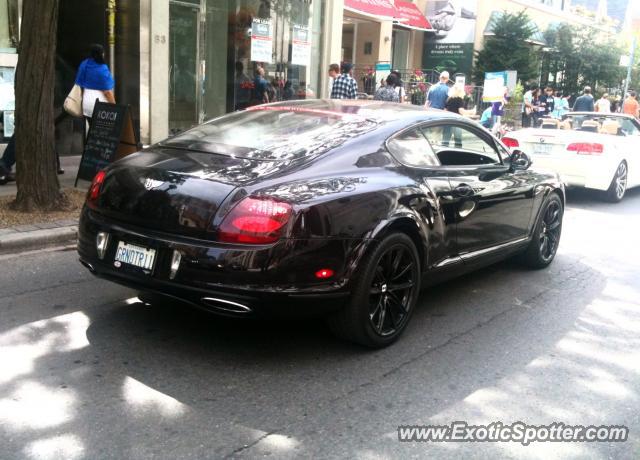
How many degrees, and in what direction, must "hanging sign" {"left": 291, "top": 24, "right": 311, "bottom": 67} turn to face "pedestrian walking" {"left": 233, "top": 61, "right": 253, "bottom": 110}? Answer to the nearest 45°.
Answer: approximately 90° to its right

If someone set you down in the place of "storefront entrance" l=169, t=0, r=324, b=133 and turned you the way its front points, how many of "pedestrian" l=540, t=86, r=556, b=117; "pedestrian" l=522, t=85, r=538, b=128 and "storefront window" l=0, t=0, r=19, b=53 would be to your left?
2

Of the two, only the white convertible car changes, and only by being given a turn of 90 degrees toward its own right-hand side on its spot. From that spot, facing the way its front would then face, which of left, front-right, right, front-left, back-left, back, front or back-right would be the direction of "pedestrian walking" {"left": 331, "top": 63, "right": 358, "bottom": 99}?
back-right

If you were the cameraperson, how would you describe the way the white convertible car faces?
facing away from the viewer and to the right of the viewer

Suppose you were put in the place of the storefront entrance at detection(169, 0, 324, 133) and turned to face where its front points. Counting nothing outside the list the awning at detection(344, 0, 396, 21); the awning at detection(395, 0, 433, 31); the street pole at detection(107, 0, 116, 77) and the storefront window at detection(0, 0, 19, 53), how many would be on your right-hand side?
2

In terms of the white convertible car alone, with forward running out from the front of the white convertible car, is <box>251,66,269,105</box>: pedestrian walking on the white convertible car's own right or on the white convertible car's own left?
on the white convertible car's own left

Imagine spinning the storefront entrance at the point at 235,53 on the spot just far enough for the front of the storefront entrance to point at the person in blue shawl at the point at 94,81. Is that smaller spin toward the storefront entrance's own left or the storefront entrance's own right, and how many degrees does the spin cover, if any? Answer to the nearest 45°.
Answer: approximately 45° to the storefront entrance's own right

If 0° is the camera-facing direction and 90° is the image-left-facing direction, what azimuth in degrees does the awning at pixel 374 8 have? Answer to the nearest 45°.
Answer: approximately 315°

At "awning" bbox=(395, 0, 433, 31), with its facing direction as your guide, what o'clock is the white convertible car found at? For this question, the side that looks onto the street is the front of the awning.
The white convertible car is roughly at 1 o'clock from the awning.

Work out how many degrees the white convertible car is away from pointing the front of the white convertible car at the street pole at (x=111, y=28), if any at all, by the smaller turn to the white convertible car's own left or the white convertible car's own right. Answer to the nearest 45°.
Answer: approximately 135° to the white convertible car's own left

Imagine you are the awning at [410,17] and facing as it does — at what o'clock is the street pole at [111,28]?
The street pole is roughly at 2 o'clock from the awning.
